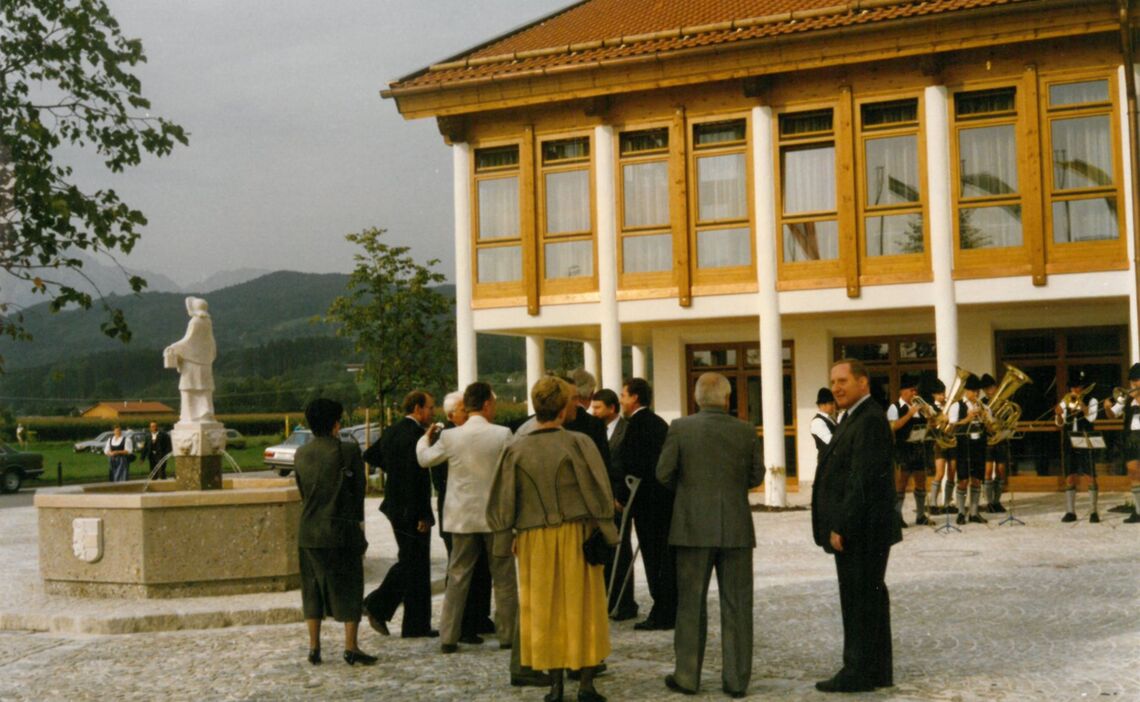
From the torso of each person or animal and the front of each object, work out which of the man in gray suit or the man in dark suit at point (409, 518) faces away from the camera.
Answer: the man in gray suit

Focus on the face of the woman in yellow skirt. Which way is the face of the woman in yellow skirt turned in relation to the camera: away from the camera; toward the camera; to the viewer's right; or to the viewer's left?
away from the camera

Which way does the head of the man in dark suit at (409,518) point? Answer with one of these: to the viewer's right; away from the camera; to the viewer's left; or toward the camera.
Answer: to the viewer's right

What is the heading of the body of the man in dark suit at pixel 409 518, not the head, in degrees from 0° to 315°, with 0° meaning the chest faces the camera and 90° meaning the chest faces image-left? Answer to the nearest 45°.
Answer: approximately 270°

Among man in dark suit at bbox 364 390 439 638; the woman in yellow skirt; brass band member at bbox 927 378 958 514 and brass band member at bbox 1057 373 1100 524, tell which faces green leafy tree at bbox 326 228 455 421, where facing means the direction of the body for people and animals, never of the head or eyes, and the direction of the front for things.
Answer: the woman in yellow skirt

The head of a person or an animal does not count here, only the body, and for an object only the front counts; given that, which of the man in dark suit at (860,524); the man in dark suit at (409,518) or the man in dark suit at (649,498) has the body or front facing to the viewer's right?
the man in dark suit at (409,518)

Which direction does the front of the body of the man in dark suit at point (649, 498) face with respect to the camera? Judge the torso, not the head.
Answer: to the viewer's left

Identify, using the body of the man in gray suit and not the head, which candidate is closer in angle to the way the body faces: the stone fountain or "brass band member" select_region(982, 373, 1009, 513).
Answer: the brass band member

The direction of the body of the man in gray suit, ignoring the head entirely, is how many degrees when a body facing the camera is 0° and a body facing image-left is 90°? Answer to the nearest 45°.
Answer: approximately 180°

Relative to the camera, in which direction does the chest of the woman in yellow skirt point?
away from the camera

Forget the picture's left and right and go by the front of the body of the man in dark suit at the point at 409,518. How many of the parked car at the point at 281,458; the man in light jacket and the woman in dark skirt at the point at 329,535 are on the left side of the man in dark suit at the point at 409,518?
1

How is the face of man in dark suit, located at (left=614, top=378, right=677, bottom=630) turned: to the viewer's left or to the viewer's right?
to the viewer's left

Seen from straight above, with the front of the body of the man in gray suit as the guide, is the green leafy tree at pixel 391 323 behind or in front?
in front

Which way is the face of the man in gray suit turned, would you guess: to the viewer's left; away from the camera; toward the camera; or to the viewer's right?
away from the camera
